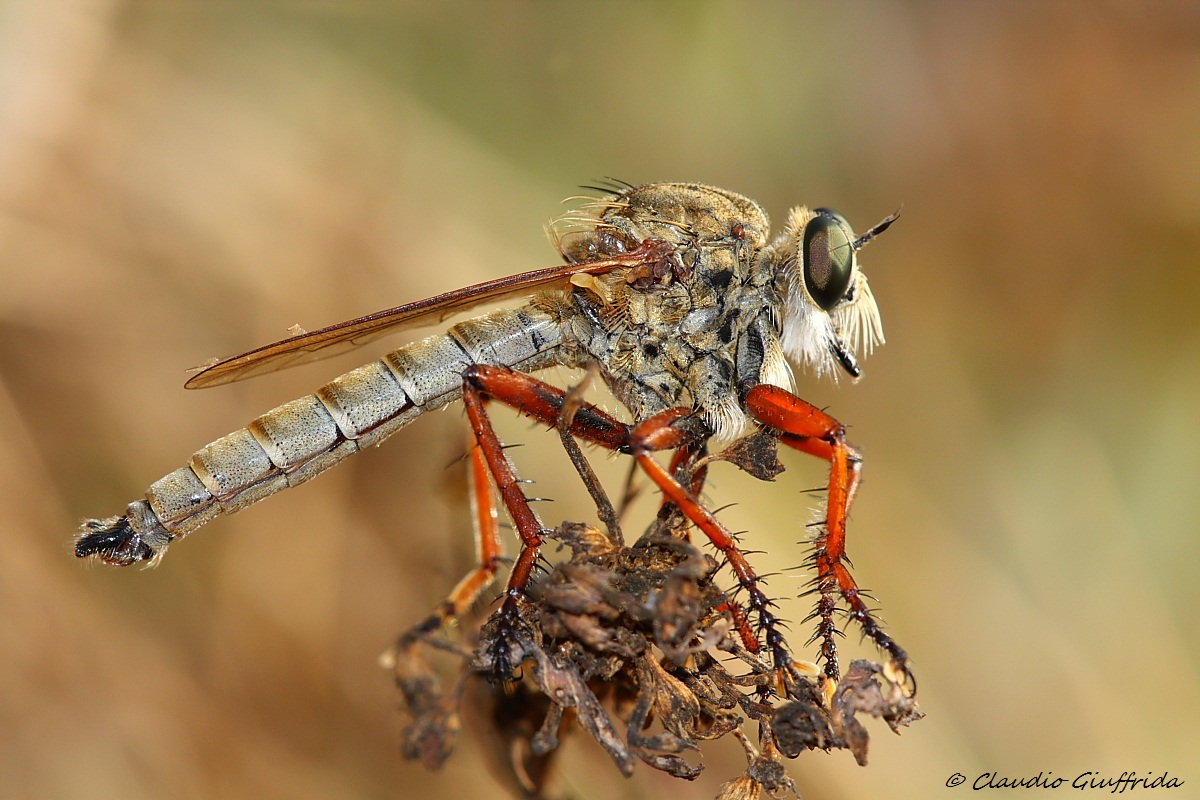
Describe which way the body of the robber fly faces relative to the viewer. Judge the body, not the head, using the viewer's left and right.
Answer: facing to the right of the viewer
